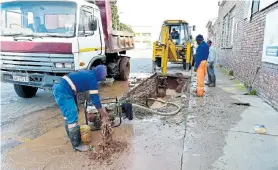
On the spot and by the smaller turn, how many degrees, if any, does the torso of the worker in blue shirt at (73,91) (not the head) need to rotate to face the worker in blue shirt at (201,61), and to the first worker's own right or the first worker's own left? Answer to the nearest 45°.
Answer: approximately 45° to the first worker's own left

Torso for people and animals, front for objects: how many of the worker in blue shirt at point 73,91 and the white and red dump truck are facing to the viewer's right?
1

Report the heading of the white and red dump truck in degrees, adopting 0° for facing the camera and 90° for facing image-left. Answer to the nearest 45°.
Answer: approximately 45°

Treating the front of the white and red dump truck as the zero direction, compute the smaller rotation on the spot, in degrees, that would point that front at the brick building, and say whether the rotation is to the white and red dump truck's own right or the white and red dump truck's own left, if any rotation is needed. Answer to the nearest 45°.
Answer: approximately 135° to the white and red dump truck's own left

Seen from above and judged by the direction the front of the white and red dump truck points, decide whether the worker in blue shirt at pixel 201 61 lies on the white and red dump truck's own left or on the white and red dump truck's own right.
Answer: on the white and red dump truck's own left

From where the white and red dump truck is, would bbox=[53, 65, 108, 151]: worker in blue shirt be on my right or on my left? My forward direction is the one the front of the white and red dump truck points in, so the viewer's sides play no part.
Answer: on my left

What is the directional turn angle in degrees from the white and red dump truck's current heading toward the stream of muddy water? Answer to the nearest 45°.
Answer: approximately 45° to its left

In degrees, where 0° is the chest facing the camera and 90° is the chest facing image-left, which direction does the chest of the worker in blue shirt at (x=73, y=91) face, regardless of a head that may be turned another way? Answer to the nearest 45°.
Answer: approximately 270°

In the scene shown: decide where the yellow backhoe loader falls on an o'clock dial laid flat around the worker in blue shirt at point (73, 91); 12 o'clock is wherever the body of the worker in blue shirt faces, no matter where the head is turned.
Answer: The yellow backhoe loader is roughly at 10 o'clock from the worker in blue shirt.

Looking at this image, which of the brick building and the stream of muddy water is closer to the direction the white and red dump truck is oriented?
the stream of muddy water

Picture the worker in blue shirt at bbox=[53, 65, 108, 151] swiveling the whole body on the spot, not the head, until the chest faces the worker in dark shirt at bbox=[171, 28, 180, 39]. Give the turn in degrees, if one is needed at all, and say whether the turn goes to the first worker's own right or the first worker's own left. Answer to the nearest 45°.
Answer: approximately 45° to the first worker's own left

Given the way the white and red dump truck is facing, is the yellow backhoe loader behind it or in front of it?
behind

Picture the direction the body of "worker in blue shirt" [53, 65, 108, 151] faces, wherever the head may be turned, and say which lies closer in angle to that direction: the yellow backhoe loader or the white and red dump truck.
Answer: the yellow backhoe loader

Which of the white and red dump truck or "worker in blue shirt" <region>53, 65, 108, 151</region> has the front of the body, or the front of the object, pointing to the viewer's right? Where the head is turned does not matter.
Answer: the worker in blue shirt
